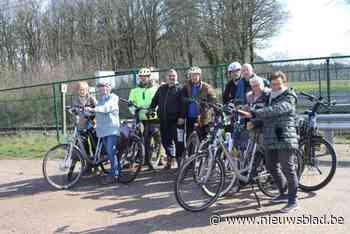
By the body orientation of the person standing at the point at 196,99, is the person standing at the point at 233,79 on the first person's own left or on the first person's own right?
on the first person's own left

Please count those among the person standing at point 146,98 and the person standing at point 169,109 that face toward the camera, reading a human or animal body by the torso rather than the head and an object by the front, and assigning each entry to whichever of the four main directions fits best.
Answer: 2

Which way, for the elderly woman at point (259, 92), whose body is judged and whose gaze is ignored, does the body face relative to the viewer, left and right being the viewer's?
facing the viewer and to the left of the viewer

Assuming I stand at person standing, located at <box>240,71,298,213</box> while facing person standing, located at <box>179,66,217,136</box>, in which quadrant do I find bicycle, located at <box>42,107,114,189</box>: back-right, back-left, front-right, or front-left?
front-left

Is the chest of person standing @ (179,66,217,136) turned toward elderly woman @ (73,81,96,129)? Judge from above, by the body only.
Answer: no

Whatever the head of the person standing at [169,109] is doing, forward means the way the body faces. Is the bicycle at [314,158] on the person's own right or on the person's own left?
on the person's own left

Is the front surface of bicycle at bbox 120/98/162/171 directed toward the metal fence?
no

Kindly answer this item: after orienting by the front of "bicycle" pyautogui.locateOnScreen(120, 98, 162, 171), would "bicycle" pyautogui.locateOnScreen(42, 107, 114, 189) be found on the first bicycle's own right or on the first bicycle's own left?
on the first bicycle's own right

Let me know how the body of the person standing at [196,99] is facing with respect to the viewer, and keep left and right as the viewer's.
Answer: facing the viewer

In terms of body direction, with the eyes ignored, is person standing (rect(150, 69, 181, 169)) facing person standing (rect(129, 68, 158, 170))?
no

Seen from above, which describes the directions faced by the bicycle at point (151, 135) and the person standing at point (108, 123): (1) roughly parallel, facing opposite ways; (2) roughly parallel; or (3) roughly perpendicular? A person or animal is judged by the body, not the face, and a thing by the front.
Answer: roughly perpendicular

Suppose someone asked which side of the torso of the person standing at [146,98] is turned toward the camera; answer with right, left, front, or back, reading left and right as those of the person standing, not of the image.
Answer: front

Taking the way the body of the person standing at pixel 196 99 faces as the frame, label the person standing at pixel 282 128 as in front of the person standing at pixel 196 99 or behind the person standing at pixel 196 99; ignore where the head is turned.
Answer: in front

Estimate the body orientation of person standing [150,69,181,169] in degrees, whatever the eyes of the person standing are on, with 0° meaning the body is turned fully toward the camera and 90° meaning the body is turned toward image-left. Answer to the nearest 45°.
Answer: approximately 0°

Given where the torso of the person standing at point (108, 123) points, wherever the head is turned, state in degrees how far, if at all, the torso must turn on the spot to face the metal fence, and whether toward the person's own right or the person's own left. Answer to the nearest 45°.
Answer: approximately 180°

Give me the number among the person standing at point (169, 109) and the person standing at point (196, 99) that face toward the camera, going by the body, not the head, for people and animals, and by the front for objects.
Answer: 2
